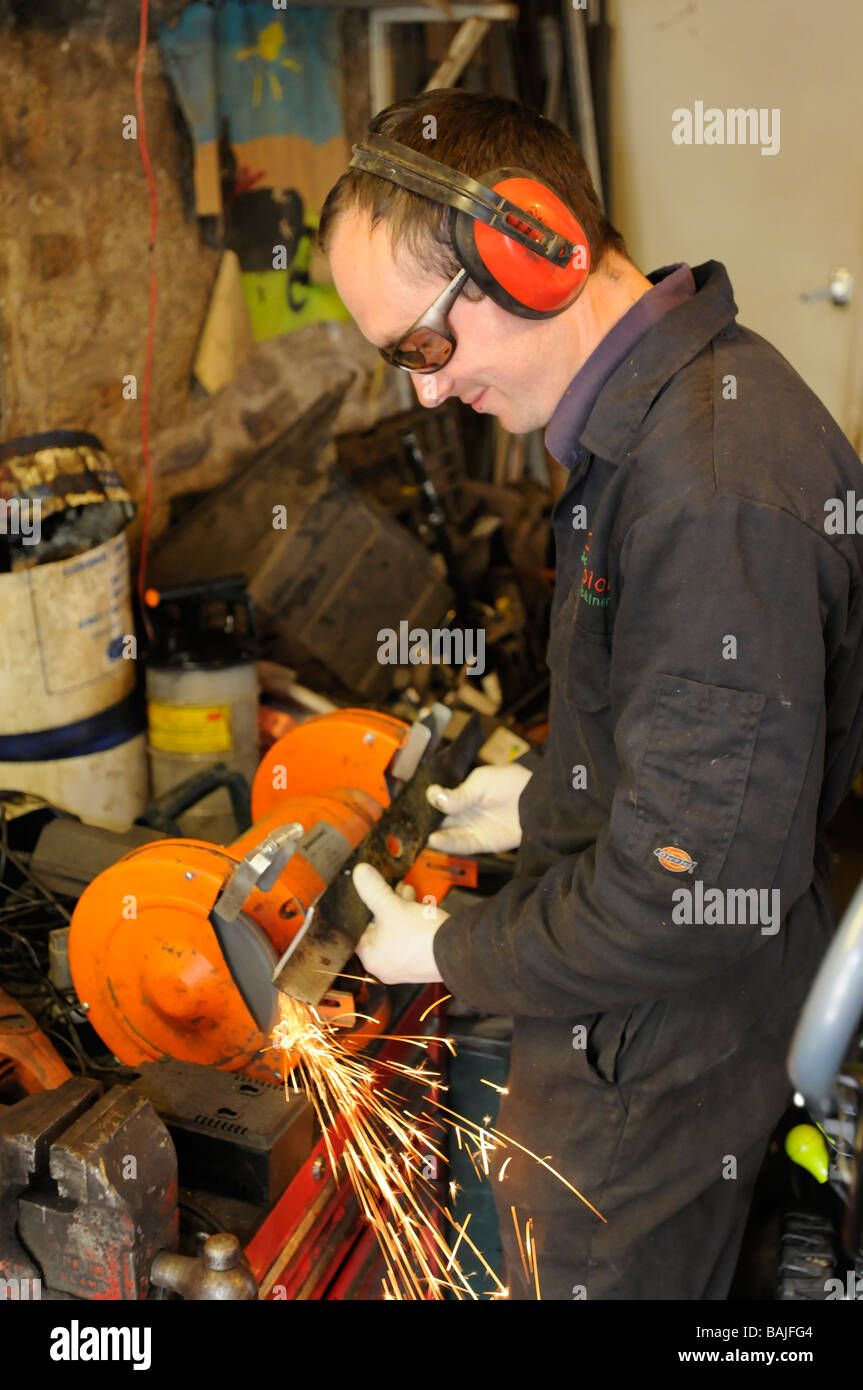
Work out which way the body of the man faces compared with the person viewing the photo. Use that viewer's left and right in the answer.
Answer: facing to the left of the viewer

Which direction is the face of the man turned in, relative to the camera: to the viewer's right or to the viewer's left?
to the viewer's left

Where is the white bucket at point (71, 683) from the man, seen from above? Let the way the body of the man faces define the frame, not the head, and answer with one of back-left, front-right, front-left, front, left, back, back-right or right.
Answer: front-right
